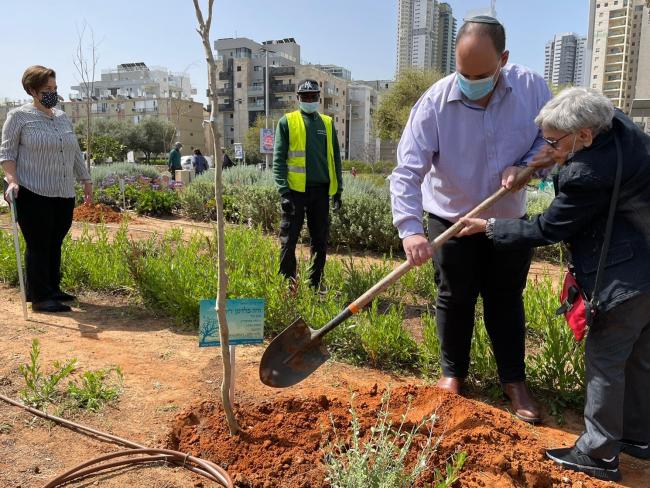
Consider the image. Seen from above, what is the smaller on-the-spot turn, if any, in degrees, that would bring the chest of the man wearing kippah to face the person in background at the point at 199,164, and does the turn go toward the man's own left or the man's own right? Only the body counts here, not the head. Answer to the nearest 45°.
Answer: approximately 135° to the man's own right

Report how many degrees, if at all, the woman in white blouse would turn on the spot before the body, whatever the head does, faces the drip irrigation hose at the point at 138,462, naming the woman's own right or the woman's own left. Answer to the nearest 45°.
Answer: approximately 45° to the woman's own right

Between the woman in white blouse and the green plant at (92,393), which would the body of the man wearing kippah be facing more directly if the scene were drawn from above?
the green plant

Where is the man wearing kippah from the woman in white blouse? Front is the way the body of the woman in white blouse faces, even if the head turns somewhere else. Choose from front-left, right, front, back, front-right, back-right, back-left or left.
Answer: front

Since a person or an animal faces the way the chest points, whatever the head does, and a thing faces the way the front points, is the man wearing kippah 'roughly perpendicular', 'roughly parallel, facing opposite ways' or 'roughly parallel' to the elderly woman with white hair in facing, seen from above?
roughly perpendicular

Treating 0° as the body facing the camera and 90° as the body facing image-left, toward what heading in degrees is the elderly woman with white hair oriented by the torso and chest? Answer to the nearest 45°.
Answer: approximately 90°

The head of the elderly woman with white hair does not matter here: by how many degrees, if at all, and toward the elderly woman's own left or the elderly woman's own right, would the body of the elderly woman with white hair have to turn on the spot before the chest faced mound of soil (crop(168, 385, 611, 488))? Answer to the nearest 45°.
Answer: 0° — they already face it

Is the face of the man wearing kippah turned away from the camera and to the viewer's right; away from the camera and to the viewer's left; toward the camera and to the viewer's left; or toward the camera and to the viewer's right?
toward the camera and to the viewer's left

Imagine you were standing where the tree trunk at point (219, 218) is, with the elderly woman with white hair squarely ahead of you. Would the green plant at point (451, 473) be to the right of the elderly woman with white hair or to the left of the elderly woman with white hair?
right

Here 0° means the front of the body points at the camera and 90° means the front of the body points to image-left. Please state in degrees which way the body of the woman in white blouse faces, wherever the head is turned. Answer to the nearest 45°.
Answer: approximately 315°

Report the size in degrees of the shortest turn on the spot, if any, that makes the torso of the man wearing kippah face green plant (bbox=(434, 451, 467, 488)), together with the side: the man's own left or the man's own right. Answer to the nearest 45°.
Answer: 0° — they already face it

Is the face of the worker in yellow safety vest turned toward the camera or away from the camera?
toward the camera

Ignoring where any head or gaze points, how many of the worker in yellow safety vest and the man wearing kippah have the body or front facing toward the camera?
2

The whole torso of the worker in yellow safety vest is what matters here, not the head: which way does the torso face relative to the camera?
toward the camera

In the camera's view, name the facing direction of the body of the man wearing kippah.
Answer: toward the camera
